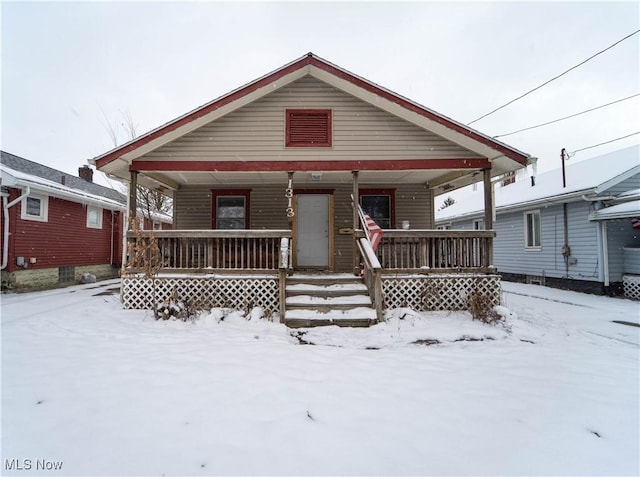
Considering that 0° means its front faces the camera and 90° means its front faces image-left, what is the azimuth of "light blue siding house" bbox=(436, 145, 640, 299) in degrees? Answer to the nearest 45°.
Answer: approximately 315°

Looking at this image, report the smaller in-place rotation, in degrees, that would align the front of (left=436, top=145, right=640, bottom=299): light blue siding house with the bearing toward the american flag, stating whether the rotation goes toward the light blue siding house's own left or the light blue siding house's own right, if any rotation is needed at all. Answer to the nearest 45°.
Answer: approximately 90° to the light blue siding house's own right

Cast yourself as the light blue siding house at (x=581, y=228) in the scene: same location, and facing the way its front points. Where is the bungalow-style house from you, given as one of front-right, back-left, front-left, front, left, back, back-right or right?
right

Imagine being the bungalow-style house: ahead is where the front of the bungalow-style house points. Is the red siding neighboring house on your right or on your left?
on your right

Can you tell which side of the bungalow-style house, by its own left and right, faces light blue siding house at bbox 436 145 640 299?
left
